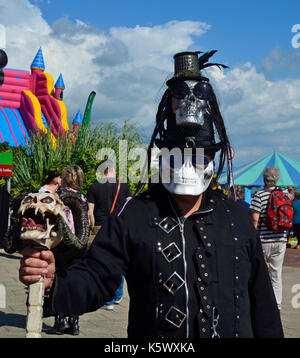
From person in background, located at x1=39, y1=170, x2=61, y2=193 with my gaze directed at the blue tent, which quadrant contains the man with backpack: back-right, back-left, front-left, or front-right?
front-right

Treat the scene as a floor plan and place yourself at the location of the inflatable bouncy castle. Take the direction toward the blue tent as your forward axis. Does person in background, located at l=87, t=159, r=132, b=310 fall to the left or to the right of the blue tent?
right

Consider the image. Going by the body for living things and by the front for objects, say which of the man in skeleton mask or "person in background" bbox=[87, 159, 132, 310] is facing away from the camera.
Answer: the person in background

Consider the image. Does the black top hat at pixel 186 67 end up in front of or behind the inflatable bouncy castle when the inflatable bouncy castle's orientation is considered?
in front

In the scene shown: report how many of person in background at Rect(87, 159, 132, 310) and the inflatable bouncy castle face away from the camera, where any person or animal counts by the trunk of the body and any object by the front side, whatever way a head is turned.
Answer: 1

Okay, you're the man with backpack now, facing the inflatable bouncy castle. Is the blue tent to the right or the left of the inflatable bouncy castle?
right

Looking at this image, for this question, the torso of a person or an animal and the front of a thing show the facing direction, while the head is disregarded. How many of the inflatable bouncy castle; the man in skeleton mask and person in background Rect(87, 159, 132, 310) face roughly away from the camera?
1

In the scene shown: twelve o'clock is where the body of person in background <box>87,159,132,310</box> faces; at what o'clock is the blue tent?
The blue tent is roughly at 1 o'clock from the person in background.

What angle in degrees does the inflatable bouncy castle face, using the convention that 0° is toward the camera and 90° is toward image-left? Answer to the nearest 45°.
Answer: approximately 315°

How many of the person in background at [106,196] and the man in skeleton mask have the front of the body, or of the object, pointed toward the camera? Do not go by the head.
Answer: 1

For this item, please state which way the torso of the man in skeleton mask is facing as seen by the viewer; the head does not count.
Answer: toward the camera

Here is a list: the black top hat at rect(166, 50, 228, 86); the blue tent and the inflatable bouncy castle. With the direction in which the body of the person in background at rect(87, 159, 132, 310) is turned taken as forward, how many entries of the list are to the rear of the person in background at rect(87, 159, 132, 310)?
1

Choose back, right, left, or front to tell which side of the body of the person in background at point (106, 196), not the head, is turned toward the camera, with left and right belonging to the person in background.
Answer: back

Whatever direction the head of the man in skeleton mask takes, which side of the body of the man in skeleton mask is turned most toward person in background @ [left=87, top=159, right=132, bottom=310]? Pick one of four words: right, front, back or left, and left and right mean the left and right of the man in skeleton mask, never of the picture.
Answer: back

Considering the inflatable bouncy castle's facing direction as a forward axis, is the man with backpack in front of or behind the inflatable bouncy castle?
in front

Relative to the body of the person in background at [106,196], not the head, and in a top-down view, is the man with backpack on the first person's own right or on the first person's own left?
on the first person's own right

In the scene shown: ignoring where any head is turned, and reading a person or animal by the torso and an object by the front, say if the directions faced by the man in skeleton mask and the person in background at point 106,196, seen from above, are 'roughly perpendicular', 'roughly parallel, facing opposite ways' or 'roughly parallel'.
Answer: roughly parallel, facing opposite ways
